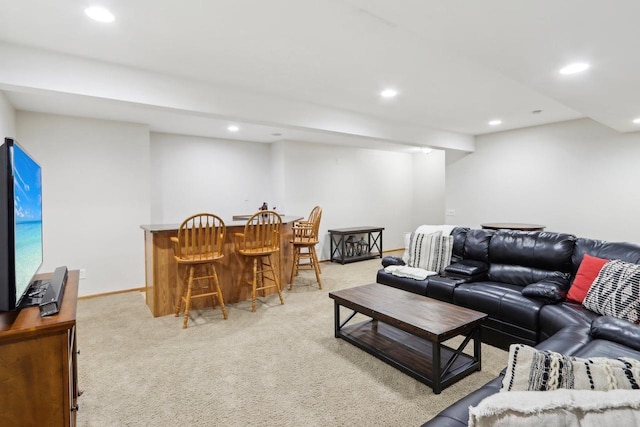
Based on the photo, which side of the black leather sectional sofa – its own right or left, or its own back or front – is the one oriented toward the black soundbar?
front

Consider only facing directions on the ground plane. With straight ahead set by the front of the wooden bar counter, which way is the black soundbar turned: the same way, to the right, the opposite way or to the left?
to the left

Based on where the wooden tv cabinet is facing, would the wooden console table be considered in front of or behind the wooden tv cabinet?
in front

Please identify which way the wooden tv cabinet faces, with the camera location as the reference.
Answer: facing to the right of the viewer

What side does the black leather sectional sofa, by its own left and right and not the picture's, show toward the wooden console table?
right

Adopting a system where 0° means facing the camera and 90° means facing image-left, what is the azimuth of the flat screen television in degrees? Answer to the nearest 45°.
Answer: approximately 270°

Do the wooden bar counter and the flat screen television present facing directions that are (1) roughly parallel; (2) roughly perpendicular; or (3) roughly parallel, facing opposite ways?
roughly perpendicular

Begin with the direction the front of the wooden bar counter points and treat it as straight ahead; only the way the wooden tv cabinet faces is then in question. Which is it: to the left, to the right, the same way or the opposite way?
to the left

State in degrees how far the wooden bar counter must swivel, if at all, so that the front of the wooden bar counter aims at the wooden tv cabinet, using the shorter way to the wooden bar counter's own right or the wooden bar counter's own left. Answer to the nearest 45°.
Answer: approximately 45° to the wooden bar counter's own right

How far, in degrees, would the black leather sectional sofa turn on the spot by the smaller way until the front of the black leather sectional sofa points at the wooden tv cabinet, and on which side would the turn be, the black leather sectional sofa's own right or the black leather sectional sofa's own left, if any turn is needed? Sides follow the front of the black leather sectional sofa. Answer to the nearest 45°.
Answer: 0° — it already faces it

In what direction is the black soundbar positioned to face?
to the viewer's right

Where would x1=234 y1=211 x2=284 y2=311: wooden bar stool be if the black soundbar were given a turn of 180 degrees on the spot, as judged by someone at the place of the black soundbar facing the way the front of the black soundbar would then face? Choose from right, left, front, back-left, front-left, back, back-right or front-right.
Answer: back-right

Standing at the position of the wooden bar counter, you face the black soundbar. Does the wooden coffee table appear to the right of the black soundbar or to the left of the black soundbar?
left

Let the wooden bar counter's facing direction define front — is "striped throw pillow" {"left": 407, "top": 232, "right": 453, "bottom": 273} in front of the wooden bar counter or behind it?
in front

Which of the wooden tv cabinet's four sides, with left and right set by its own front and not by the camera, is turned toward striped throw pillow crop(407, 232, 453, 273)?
front

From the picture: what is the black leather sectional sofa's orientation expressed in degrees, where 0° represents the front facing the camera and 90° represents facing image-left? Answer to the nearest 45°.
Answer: approximately 45°
